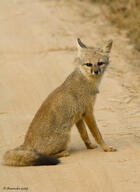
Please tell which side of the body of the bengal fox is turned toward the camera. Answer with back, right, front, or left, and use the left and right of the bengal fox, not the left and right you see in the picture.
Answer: right
